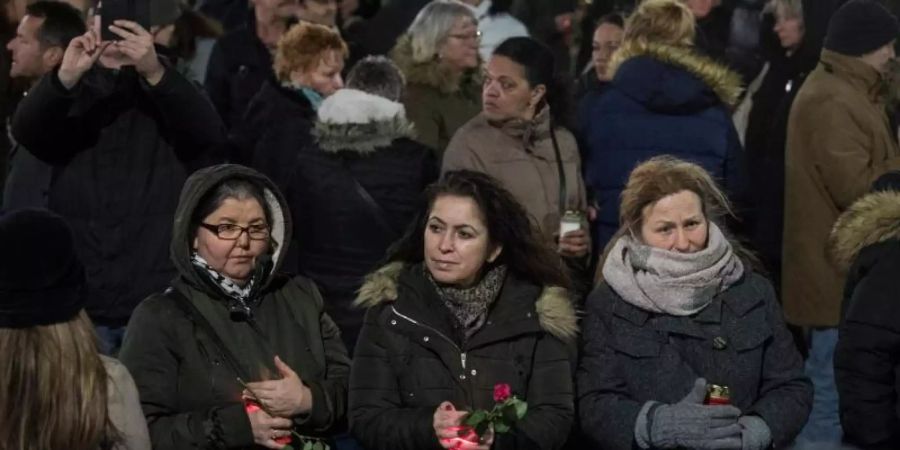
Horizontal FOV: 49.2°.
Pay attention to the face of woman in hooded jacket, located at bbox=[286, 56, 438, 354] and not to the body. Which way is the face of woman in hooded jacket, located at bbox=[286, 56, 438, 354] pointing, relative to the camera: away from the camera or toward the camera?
away from the camera

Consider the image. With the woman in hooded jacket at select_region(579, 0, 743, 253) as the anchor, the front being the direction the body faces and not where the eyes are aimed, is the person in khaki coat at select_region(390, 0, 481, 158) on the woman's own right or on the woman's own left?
on the woman's own left

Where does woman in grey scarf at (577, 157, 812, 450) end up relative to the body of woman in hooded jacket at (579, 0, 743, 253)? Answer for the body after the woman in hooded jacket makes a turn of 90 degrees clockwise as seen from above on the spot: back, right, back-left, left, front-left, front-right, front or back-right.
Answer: right

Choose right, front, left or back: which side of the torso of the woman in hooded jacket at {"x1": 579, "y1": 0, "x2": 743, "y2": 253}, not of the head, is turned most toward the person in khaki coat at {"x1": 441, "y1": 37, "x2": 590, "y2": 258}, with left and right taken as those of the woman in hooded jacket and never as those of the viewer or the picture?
left

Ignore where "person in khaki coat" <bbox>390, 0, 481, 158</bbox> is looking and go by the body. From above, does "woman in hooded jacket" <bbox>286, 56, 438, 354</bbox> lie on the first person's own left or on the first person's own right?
on the first person's own right

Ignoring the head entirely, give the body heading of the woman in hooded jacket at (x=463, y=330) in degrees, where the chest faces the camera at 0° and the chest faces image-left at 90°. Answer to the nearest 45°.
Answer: approximately 0°

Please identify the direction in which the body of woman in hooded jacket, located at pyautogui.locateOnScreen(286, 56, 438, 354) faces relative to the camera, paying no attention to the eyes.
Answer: away from the camera
